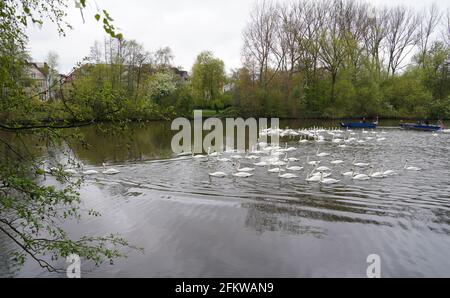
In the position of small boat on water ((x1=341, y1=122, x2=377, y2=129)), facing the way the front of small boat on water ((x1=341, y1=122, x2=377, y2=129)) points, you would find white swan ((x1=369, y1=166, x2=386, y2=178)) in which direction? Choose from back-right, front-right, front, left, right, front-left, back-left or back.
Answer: left

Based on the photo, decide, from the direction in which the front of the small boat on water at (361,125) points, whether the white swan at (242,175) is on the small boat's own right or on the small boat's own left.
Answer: on the small boat's own left

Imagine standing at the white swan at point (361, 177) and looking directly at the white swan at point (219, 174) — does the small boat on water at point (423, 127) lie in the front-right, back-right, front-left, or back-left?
back-right

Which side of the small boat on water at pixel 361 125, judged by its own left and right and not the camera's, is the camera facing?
left

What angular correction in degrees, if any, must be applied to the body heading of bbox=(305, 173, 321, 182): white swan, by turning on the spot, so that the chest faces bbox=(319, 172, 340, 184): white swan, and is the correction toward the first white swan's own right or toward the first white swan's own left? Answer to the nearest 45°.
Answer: approximately 180°

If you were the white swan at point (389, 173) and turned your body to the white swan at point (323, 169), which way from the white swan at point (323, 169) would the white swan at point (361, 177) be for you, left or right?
left

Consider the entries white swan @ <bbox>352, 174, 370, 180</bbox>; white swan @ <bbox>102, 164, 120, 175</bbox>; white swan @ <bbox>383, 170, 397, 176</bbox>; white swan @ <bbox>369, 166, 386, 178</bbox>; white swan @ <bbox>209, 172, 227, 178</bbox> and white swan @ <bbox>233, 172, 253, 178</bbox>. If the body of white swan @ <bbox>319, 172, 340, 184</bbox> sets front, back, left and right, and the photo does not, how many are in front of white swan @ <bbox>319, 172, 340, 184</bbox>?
3

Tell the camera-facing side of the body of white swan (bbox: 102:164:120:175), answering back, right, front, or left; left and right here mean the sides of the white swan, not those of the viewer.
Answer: left
